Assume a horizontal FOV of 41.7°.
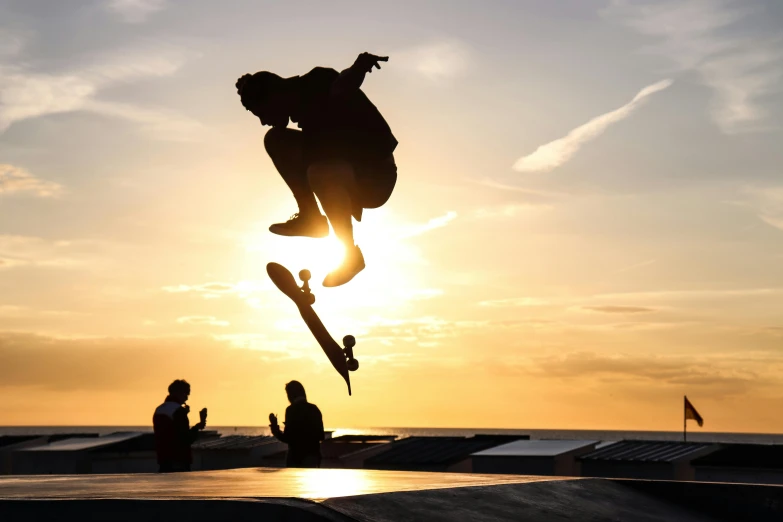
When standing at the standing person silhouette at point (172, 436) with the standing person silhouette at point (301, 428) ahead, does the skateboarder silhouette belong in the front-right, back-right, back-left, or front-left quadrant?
front-right

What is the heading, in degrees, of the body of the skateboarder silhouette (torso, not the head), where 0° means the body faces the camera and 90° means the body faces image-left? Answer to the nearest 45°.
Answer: approximately 90°

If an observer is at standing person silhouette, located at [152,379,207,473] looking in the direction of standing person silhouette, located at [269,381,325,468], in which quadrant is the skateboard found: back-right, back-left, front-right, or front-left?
front-right

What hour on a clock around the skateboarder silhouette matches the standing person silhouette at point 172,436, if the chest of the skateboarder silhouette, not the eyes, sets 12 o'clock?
The standing person silhouette is roughly at 2 o'clock from the skateboarder silhouette.

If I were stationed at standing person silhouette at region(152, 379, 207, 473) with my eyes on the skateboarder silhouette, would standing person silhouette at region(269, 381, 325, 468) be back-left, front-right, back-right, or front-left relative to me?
front-left
